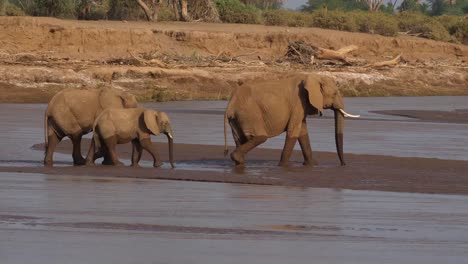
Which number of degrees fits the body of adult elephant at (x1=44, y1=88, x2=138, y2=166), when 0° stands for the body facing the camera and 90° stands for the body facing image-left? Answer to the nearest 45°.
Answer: approximately 270°

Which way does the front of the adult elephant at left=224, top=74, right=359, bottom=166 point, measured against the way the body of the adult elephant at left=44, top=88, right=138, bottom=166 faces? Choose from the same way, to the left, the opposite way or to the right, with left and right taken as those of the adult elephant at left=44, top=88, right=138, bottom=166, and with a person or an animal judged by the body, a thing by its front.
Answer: the same way

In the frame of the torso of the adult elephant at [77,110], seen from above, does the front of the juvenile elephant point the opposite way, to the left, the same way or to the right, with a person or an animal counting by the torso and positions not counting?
the same way

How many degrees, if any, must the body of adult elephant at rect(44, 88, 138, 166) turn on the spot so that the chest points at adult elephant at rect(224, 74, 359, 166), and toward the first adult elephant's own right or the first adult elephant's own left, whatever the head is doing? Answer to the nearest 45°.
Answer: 0° — it already faces it

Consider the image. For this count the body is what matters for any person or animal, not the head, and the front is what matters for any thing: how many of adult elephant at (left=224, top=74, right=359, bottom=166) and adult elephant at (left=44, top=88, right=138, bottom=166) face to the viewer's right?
2

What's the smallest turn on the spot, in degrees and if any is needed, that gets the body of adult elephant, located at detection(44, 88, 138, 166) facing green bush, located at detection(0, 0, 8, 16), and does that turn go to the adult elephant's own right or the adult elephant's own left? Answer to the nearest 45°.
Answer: approximately 90° to the adult elephant's own left

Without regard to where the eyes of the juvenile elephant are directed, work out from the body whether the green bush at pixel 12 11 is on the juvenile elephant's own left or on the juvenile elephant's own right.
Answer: on the juvenile elephant's own left

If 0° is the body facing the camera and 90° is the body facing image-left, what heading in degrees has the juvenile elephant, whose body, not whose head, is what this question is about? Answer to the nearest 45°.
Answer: approximately 270°

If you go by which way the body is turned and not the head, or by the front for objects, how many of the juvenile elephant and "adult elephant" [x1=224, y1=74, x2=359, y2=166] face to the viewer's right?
2

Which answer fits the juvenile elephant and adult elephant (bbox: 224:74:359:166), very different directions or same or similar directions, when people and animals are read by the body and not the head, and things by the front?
same or similar directions

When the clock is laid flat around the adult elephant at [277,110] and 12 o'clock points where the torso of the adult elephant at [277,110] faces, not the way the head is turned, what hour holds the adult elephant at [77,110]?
the adult elephant at [77,110] is roughly at 6 o'clock from the adult elephant at [277,110].

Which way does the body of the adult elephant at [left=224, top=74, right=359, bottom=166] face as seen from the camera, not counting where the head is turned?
to the viewer's right

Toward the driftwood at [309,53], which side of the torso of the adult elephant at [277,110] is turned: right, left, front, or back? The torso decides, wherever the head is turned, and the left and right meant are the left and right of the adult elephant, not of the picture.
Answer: left
